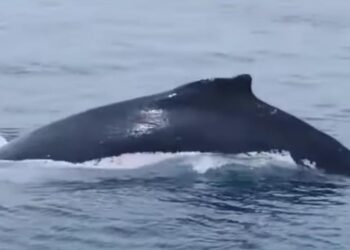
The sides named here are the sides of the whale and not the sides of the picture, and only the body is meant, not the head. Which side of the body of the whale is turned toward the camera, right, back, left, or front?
left
